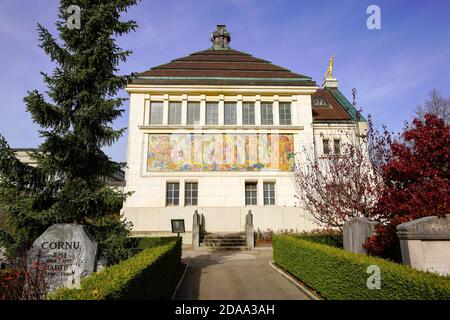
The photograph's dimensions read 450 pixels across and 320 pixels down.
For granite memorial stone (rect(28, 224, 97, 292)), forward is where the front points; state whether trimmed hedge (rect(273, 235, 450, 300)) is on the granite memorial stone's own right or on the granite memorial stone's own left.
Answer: on the granite memorial stone's own left

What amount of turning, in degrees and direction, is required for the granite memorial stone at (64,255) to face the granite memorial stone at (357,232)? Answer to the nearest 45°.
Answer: approximately 90° to its left

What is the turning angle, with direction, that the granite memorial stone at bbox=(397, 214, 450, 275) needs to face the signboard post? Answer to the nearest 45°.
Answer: approximately 90° to its right

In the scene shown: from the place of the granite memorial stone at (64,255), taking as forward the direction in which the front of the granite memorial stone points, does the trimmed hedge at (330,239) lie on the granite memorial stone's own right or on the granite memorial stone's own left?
on the granite memorial stone's own left

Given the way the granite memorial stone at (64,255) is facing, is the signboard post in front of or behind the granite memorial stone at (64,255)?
behind

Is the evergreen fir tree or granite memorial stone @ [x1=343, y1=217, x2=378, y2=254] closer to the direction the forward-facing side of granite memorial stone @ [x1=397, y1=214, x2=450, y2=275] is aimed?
the evergreen fir tree

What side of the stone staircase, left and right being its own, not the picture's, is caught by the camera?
front

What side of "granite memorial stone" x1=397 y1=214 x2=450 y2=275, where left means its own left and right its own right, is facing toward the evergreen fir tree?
right

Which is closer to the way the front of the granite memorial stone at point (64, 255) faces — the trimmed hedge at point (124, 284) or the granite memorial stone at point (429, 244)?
the trimmed hedge

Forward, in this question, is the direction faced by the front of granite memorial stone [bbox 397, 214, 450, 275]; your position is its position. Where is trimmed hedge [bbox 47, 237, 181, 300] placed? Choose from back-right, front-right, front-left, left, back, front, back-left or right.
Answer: front-right

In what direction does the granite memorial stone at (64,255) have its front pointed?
toward the camera
